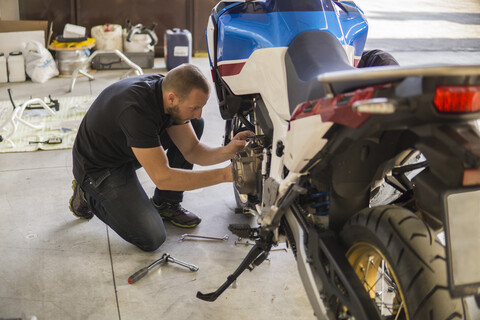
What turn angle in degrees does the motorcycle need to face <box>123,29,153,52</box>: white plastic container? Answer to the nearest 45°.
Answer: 0° — it already faces it

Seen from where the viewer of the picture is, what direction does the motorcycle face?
facing away from the viewer and to the left of the viewer

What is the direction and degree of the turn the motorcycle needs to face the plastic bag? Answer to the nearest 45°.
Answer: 0° — it already faces it

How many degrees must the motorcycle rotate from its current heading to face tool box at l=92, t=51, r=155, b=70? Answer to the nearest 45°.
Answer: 0° — it already faces it
